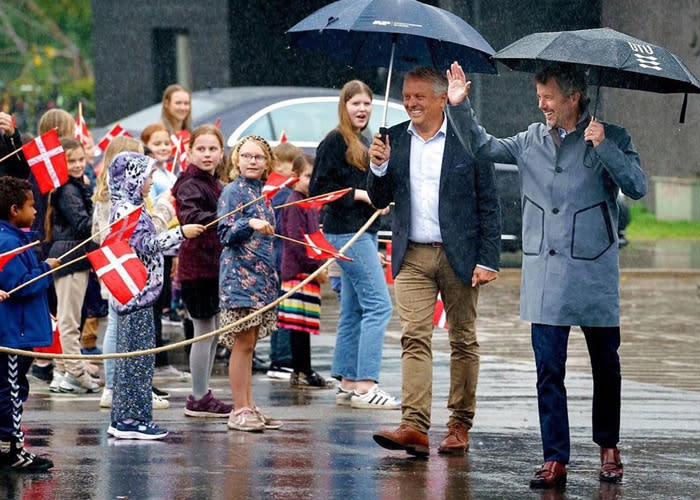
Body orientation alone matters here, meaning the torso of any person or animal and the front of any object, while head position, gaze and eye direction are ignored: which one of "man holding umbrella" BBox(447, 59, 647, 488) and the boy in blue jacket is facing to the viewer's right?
the boy in blue jacket

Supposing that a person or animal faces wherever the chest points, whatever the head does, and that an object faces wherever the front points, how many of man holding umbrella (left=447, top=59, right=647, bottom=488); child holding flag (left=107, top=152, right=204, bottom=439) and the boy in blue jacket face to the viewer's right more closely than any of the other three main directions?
2

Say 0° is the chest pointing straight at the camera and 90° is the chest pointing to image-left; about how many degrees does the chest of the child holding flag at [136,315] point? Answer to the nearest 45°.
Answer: approximately 270°

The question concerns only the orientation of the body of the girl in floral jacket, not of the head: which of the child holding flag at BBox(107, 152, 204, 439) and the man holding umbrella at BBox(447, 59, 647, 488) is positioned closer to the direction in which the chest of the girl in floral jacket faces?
the man holding umbrella

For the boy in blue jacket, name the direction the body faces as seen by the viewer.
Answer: to the viewer's right

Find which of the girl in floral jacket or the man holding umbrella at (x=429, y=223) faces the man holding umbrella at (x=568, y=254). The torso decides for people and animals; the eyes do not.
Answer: the girl in floral jacket

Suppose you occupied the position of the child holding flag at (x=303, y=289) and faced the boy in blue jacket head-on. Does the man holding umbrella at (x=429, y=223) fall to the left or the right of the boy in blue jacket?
left

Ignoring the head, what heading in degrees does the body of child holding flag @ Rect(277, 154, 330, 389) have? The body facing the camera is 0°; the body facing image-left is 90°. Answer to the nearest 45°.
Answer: approximately 270°

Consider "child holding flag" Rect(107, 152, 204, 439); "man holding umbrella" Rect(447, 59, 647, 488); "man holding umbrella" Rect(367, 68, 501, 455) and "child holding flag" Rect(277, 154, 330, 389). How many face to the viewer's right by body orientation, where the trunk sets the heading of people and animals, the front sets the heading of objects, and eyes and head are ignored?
2

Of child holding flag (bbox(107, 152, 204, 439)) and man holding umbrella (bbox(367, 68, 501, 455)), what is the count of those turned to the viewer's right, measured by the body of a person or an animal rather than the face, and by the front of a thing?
1
